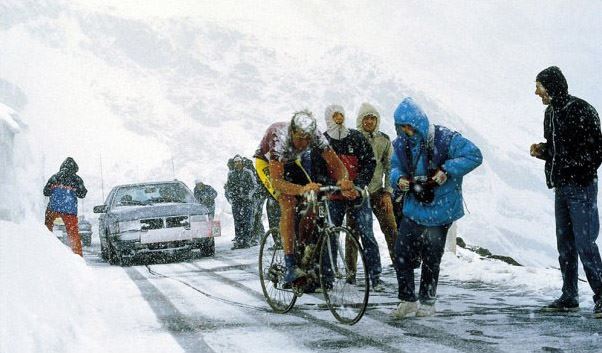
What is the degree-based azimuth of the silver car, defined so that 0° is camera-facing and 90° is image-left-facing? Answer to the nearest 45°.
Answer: approximately 0°

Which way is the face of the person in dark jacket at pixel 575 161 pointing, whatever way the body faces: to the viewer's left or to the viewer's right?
to the viewer's left

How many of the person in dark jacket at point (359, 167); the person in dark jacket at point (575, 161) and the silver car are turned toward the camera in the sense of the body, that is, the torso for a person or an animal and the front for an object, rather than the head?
2

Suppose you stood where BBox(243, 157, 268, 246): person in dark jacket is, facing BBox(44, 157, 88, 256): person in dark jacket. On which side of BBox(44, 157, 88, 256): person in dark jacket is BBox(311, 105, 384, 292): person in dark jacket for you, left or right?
left

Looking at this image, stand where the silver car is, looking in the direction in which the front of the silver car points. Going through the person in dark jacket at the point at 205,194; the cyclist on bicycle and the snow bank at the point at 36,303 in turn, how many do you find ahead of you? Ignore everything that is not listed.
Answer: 2

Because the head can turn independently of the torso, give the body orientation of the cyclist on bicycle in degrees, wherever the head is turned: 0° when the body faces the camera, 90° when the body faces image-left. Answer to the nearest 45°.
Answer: approximately 315°

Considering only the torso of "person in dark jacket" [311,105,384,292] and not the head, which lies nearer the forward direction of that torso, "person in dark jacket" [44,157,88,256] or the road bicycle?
the road bicycle

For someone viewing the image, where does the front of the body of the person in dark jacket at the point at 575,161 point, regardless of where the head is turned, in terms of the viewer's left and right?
facing to the left of the viewer

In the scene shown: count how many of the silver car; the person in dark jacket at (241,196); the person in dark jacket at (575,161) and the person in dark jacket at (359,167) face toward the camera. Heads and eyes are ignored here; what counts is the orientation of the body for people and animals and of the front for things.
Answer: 3

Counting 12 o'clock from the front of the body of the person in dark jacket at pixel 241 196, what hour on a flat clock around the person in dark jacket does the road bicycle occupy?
The road bicycle is roughly at 12 o'clock from the person in dark jacket.

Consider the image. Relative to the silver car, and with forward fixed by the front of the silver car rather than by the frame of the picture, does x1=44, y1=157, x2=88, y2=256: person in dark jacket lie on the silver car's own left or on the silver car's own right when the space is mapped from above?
on the silver car's own right

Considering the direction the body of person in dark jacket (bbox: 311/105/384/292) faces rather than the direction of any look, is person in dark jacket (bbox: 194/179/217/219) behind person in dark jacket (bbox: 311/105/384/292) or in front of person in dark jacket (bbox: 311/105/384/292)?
behind
